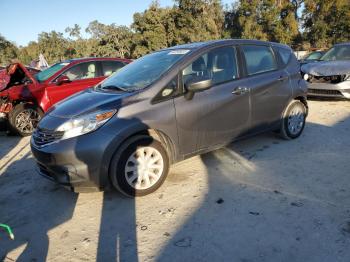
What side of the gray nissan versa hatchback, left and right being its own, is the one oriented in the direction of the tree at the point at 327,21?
back

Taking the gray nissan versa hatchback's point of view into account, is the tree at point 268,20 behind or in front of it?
behind

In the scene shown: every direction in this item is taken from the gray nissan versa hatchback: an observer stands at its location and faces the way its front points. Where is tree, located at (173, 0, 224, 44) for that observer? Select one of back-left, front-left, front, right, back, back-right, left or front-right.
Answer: back-right

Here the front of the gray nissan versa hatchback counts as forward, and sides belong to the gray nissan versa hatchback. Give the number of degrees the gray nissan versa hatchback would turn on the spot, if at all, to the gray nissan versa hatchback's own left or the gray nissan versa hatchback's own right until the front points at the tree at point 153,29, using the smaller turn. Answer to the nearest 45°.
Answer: approximately 135° to the gray nissan versa hatchback's own right

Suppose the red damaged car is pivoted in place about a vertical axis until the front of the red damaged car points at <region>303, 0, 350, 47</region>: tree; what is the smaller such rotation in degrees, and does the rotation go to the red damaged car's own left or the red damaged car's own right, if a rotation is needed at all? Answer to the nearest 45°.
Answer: approximately 180°

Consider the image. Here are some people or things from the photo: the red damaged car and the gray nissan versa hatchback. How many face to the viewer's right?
0

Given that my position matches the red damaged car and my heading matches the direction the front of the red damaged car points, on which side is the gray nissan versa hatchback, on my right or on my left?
on my left

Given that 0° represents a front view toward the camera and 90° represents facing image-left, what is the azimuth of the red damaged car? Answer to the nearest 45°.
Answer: approximately 45°

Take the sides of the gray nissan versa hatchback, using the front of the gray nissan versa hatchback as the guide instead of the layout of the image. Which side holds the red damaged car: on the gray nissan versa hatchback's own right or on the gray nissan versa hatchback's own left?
on the gray nissan versa hatchback's own right
